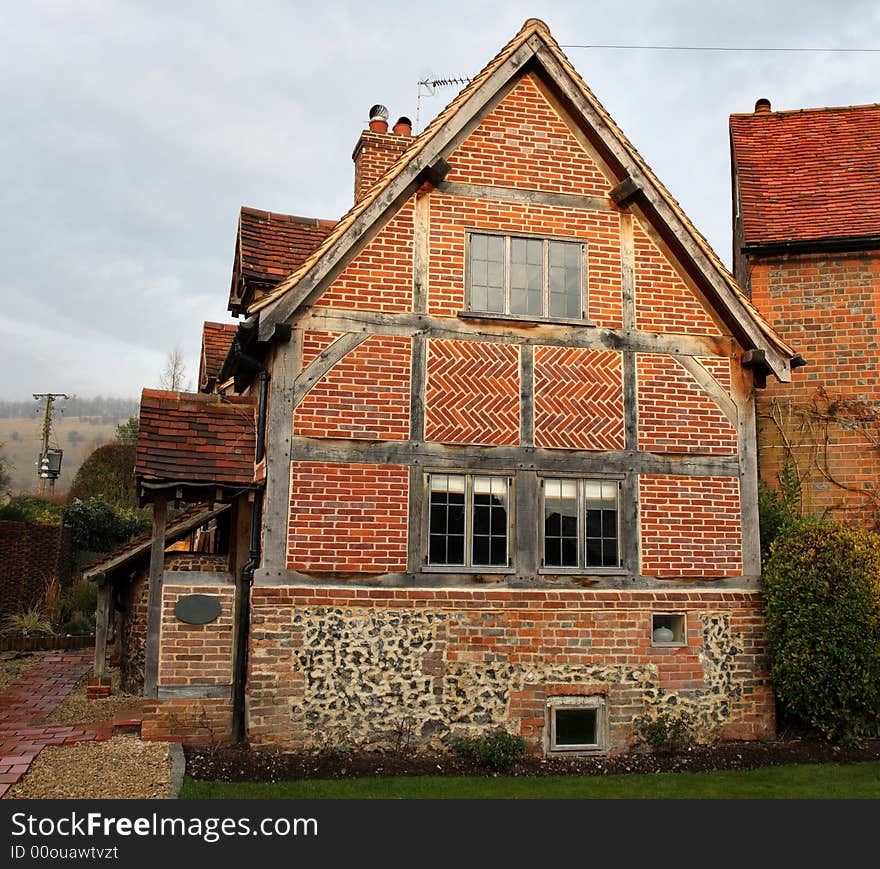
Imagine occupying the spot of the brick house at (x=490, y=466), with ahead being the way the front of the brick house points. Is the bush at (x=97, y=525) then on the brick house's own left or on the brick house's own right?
on the brick house's own right

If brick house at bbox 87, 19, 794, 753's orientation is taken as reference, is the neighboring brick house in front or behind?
behind

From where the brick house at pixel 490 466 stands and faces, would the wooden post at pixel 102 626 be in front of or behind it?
in front

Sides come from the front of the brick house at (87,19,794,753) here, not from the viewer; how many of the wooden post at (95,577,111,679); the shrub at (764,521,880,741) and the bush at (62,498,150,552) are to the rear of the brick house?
1
